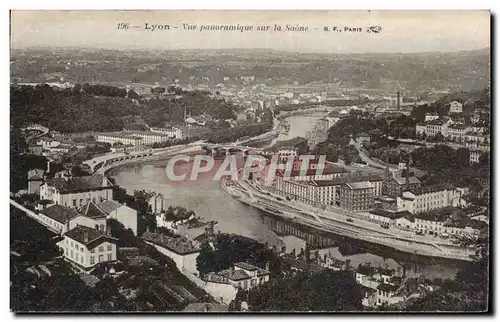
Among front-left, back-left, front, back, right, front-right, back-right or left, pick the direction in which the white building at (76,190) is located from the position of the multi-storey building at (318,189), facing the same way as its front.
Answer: front-right

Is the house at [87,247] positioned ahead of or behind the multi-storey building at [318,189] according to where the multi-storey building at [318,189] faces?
ahead

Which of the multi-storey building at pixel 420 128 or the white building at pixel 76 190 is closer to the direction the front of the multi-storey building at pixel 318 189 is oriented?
the white building

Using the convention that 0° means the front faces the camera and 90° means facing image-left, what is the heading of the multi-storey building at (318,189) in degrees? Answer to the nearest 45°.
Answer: approximately 45°

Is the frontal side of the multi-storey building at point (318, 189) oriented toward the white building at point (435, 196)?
no
